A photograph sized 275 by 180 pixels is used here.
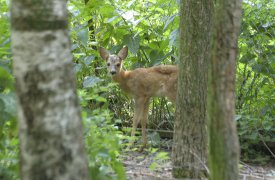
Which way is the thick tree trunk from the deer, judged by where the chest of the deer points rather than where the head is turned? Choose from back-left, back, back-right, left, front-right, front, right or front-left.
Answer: left

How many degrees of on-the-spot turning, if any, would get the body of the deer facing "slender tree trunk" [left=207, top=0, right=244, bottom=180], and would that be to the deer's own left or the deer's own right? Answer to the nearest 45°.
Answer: approximately 90° to the deer's own left

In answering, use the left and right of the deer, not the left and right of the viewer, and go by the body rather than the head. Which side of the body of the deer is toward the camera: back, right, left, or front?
left

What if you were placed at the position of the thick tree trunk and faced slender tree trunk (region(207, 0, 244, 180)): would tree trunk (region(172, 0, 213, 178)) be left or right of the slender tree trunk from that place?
left

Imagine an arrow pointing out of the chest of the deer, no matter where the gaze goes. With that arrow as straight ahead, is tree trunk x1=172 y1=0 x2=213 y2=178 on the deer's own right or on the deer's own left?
on the deer's own left
